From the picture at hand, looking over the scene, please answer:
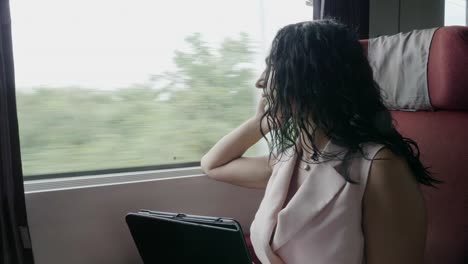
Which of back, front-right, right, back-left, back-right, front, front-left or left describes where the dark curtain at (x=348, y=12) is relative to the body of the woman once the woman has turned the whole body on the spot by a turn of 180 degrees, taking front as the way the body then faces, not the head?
front-left

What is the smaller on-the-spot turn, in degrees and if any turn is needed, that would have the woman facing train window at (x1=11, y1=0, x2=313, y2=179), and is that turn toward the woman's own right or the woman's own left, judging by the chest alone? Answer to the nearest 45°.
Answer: approximately 90° to the woman's own right

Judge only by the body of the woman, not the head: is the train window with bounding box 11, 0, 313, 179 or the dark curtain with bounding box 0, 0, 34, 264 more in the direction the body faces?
the dark curtain

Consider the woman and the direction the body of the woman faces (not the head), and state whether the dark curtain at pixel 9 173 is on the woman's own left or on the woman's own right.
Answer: on the woman's own right

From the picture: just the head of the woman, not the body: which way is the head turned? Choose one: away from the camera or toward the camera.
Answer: away from the camera

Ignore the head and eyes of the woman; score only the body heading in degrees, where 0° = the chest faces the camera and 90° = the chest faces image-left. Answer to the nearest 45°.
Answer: approximately 45°
